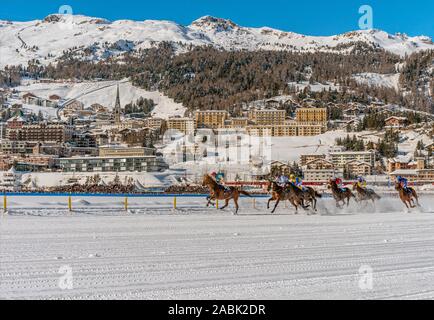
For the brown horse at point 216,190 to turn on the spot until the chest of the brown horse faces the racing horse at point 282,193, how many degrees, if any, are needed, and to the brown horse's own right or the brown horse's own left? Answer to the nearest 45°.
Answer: approximately 180°

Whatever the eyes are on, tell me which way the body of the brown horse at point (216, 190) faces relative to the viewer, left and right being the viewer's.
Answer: facing to the left of the viewer

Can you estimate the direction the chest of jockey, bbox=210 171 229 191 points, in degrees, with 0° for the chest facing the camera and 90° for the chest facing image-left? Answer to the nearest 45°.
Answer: approximately 90°

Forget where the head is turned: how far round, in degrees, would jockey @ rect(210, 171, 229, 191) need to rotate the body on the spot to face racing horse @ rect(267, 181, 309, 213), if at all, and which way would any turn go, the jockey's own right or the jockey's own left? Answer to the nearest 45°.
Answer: approximately 180°
